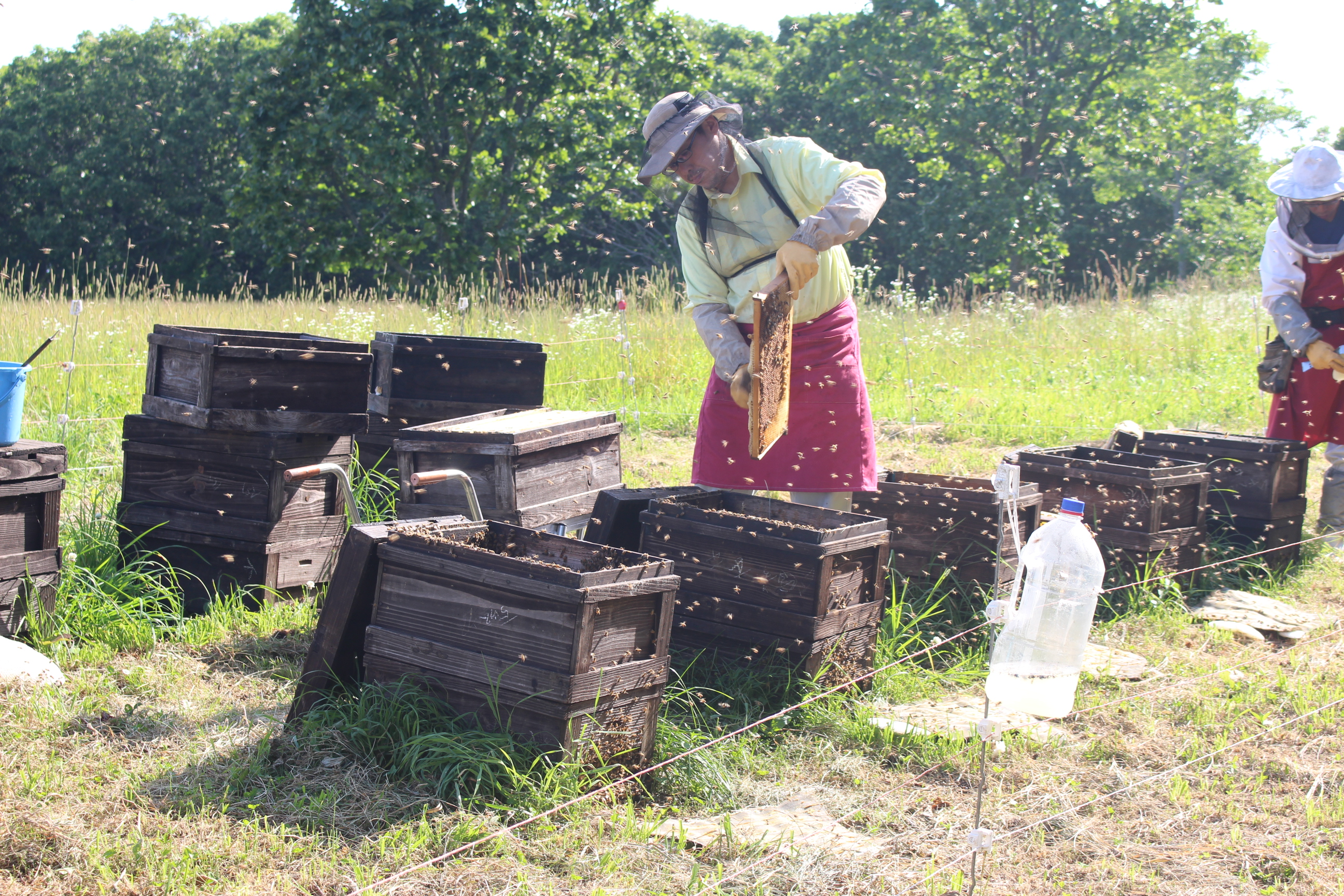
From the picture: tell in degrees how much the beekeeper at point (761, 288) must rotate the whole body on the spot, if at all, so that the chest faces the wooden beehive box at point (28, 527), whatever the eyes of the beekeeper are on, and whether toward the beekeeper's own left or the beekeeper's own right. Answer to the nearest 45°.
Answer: approximately 45° to the beekeeper's own right

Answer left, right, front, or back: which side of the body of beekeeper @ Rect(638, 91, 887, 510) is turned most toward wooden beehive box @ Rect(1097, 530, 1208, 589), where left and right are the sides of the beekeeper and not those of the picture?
left

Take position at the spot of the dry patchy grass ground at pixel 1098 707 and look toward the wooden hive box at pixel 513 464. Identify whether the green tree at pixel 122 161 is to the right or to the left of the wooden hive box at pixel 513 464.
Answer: right

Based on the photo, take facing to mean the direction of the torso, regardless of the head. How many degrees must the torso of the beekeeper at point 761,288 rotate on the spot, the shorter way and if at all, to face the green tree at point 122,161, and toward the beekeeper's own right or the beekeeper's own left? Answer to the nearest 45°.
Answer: approximately 90° to the beekeeper's own right

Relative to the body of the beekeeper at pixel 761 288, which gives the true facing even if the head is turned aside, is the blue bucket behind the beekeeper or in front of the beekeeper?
in front

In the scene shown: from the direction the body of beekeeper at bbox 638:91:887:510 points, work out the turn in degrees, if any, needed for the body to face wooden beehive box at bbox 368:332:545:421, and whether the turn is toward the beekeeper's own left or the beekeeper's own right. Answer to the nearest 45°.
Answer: approximately 90° to the beekeeper's own right

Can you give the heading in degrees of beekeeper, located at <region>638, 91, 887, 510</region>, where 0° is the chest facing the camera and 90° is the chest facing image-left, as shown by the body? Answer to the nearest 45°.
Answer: approximately 45°

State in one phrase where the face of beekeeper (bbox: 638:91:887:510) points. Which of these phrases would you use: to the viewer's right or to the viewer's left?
to the viewer's left
